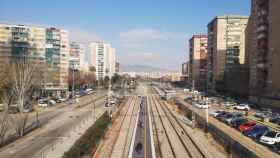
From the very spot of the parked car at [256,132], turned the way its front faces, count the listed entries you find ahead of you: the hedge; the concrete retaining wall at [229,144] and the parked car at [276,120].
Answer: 2

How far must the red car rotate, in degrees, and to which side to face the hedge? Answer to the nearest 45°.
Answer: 0° — it already faces it

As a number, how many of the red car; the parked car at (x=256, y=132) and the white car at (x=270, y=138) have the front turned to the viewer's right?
0

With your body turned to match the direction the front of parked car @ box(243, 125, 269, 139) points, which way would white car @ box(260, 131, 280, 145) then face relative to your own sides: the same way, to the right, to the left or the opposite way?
the same way

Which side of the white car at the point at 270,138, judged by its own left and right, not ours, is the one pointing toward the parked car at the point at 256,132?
right

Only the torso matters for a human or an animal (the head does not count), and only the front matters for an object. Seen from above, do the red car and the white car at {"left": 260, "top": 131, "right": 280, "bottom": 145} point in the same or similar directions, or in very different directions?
same or similar directions

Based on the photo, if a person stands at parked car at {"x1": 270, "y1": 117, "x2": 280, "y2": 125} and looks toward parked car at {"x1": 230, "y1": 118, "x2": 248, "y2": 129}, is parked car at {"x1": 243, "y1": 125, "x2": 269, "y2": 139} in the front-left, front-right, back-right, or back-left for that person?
front-left

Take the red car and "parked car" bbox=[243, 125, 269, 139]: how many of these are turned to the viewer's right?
0

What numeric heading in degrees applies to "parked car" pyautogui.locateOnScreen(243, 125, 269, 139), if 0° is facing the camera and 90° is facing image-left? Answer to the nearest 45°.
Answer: approximately 45°

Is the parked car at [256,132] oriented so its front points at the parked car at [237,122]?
no

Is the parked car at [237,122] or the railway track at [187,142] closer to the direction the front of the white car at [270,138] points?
the railway track
